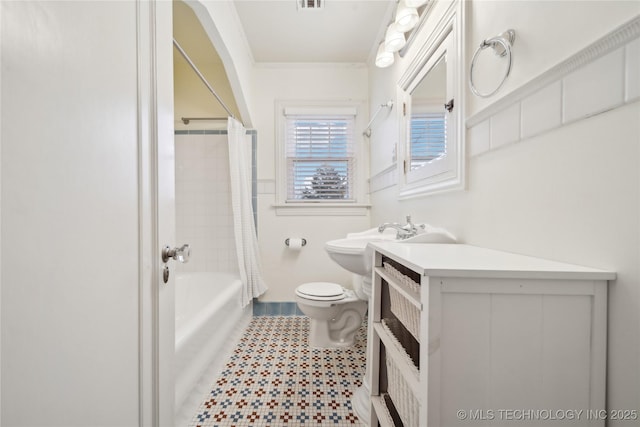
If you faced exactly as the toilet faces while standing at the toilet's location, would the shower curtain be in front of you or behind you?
in front

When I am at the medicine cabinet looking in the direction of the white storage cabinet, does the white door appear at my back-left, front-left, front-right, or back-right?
front-right

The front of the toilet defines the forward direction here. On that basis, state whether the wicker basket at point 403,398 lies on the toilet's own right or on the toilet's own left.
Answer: on the toilet's own left

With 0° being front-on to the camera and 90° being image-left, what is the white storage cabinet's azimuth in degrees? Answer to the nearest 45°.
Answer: approximately 90°

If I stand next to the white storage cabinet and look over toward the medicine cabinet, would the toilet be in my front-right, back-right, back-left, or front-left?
front-left

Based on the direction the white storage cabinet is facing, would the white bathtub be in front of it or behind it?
in front
